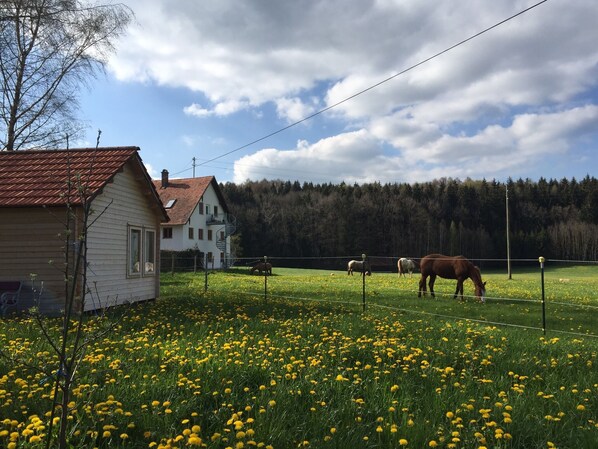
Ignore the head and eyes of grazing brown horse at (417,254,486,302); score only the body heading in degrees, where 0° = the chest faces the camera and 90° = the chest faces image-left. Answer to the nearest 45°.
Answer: approximately 270°
